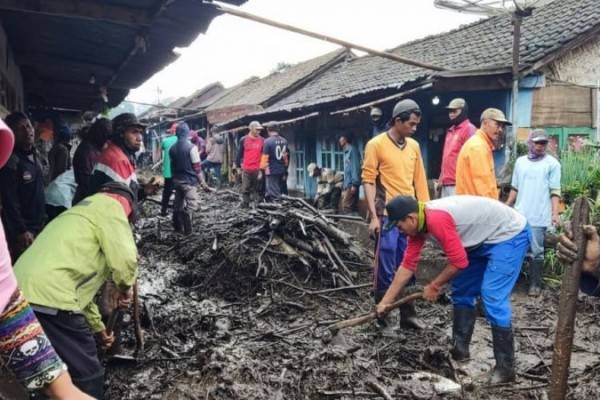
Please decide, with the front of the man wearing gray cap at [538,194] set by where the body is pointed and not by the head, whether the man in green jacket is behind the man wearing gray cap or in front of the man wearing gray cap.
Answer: in front

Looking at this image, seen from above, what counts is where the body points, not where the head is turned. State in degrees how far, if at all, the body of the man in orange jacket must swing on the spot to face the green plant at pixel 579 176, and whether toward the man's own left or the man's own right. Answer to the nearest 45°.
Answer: approximately 45° to the man's own left

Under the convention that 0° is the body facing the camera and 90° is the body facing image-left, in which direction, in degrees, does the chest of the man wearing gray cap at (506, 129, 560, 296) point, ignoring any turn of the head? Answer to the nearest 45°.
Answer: approximately 0°

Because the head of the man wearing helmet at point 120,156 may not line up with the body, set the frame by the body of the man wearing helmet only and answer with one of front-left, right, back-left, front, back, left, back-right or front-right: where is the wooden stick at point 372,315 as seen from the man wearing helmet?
front-right
